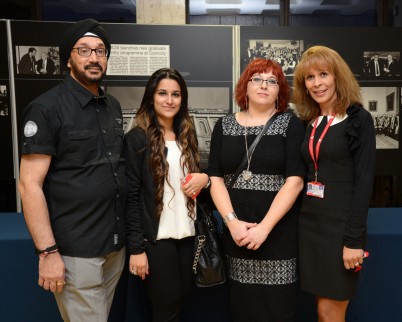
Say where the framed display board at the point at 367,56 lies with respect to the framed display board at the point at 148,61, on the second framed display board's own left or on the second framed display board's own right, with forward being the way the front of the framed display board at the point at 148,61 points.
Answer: on the second framed display board's own left

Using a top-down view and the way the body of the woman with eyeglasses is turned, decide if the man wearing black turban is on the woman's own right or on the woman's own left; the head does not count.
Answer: on the woman's own right

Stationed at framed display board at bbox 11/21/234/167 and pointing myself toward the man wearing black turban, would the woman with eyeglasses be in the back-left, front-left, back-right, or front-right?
front-left

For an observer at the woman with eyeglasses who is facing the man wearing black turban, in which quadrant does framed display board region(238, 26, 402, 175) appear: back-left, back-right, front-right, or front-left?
back-right

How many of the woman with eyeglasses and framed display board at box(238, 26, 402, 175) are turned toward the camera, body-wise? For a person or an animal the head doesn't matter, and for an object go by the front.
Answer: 2

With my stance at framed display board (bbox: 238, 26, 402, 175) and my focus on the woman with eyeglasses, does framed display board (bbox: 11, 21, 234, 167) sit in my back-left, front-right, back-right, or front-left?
front-right

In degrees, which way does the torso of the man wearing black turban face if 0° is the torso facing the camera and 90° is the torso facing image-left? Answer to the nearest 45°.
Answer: approximately 315°

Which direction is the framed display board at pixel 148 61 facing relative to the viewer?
toward the camera

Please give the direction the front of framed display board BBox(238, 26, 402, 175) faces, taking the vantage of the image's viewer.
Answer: facing the viewer

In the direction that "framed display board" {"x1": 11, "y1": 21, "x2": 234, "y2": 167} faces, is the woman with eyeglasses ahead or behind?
ahead

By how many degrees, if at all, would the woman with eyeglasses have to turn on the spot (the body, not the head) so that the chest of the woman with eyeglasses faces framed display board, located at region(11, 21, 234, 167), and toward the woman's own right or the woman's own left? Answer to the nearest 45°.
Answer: approximately 135° to the woman's own right

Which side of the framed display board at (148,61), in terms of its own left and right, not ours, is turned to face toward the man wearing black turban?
front
